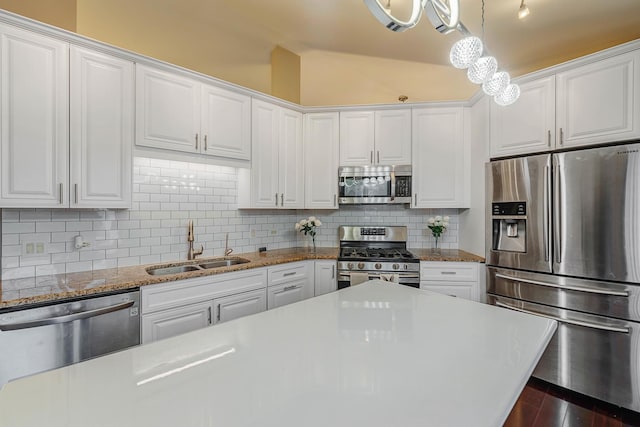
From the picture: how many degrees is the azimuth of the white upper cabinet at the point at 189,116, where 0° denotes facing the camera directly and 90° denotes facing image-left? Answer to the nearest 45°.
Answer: approximately 315°

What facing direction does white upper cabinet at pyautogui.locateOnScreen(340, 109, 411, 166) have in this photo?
toward the camera

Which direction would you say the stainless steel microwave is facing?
toward the camera

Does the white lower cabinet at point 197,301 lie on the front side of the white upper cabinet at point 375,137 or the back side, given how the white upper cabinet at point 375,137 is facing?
on the front side

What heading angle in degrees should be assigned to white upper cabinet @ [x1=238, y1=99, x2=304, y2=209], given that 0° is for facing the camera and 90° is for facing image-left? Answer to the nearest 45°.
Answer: approximately 315°

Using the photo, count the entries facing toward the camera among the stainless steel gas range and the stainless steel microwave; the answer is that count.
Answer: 2

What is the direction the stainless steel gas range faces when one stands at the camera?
facing the viewer

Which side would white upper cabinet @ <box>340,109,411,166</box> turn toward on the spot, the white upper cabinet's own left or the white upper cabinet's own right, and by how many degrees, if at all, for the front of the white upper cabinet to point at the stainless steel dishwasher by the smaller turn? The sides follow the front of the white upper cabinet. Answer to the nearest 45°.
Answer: approximately 45° to the white upper cabinet's own right

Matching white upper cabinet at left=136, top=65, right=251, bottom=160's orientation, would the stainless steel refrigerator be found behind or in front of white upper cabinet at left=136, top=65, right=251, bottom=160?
in front
